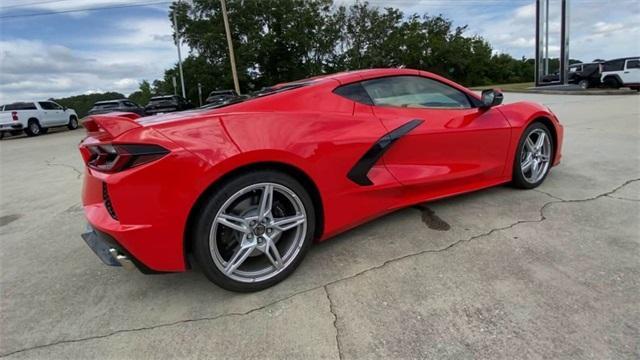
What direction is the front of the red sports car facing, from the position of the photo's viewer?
facing away from the viewer and to the right of the viewer

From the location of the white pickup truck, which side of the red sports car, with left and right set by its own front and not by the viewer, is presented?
left

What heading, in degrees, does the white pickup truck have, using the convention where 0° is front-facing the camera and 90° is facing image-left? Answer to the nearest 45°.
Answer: approximately 225°
